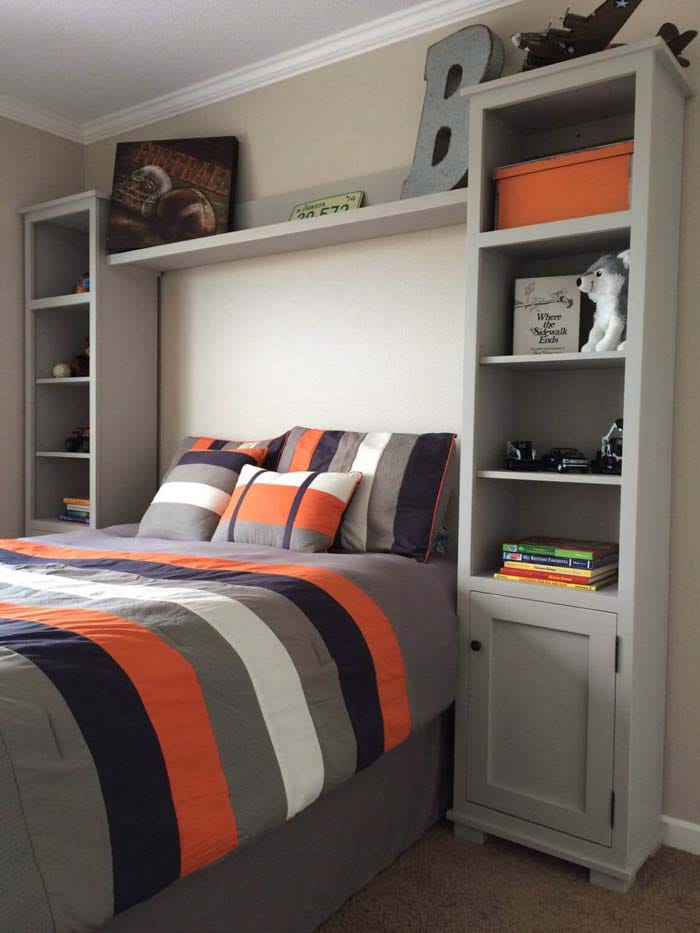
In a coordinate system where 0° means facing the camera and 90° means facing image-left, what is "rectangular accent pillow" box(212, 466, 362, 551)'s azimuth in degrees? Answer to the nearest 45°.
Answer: approximately 45°

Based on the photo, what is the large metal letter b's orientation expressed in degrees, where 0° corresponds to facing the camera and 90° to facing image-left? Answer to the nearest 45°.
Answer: approximately 45°

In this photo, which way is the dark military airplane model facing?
to the viewer's left

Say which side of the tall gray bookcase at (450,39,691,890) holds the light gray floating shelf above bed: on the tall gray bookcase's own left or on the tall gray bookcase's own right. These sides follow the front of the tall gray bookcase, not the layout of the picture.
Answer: on the tall gray bookcase's own right

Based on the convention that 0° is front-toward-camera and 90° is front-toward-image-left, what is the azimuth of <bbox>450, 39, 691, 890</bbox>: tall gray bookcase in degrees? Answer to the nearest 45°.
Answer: approximately 45°

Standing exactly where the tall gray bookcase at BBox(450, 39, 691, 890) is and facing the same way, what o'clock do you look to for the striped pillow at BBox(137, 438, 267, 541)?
The striped pillow is roughly at 2 o'clock from the tall gray bookcase.

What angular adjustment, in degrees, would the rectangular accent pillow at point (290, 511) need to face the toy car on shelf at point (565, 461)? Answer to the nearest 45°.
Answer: approximately 90° to its left

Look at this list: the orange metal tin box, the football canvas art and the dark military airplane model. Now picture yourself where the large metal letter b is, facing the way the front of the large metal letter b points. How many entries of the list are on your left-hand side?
2
